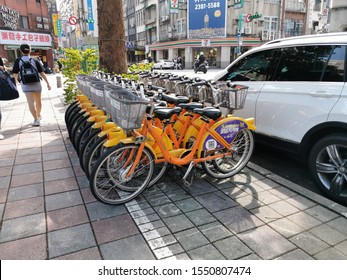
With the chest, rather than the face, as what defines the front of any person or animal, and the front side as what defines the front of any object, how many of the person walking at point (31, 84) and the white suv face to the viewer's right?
0

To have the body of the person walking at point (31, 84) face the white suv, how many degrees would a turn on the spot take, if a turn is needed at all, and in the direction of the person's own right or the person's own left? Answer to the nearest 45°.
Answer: approximately 135° to the person's own right

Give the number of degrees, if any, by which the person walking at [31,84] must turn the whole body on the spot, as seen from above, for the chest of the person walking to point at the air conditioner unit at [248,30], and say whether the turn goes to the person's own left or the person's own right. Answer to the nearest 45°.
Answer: approximately 45° to the person's own right

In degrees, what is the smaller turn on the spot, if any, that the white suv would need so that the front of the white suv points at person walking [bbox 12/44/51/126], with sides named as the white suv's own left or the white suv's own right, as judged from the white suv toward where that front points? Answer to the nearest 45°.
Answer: approximately 45° to the white suv's own left

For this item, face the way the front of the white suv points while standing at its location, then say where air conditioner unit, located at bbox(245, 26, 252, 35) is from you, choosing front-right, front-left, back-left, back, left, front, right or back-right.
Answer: front-right

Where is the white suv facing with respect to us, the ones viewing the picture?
facing away from the viewer and to the left of the viewer

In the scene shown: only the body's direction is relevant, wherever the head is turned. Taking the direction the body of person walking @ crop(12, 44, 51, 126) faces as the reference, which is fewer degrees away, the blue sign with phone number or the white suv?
the blue sign with phone number

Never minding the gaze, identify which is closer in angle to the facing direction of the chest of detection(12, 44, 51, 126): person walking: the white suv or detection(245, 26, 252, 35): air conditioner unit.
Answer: the air conditioner unit

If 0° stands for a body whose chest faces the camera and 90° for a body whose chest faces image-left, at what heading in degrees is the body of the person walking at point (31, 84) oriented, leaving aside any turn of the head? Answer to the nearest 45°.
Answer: approximately 180°

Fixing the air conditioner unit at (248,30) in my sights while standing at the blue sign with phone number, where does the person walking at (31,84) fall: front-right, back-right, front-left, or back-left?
back-right

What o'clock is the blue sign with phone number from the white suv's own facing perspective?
The blue sign with phone number is roughly at 1 o'clock from the white suv.
